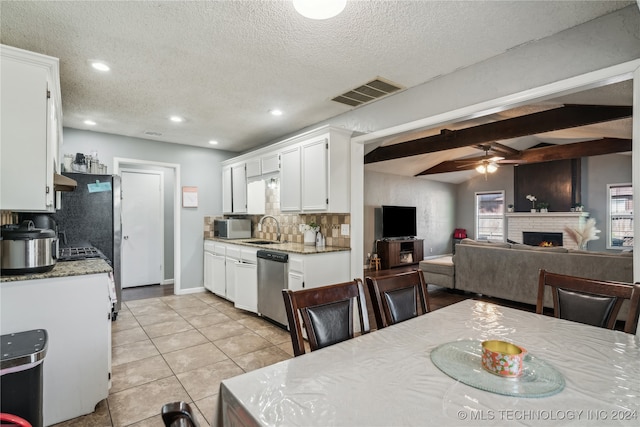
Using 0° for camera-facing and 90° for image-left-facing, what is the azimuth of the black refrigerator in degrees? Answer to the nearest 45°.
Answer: approximately 270°

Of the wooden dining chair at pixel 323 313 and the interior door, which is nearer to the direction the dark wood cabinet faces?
the wooden dining chair

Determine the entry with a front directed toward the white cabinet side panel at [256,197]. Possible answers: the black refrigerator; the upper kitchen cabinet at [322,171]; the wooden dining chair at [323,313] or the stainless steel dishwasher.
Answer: the black refrigerator

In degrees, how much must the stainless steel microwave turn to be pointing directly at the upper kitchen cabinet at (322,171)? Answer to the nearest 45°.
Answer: approximately 90° to its left

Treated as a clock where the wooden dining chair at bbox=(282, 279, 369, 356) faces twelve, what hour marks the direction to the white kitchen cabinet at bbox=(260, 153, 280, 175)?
The white kitchen cabinet is roughly at 7 o'clock from the wooden dining chair.

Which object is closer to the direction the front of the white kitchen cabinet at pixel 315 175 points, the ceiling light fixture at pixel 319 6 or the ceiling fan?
the ceiling light fixture

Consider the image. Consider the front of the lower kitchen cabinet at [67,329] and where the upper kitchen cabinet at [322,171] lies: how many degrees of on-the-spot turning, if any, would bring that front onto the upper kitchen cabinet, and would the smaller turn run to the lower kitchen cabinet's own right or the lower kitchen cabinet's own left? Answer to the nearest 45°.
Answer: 0° — it already faces it

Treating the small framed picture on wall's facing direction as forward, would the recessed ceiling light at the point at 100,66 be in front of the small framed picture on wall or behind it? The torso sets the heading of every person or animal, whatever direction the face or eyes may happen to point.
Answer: in front

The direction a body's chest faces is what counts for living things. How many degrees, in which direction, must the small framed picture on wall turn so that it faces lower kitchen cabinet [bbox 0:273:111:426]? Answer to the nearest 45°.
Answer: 0° — it already faces it

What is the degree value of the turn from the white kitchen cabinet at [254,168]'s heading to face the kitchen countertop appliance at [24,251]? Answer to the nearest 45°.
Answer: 0° — it already faces it

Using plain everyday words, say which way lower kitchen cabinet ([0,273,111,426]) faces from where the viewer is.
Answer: facing to the right of the viewer

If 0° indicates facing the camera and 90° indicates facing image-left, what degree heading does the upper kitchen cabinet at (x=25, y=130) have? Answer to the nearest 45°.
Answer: approximately 270°
